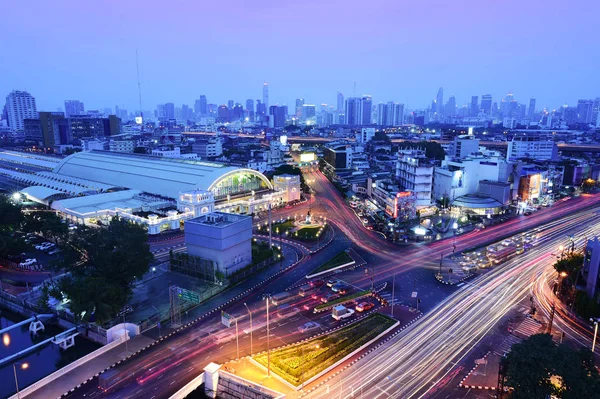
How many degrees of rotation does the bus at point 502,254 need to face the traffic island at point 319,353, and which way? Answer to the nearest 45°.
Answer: approximately 45° to its left

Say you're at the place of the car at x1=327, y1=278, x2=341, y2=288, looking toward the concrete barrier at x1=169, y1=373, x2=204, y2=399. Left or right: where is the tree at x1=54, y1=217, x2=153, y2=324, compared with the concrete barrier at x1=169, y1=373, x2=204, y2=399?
right

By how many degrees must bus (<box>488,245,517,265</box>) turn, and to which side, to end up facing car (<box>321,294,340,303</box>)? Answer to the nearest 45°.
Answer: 0° — it already faces it

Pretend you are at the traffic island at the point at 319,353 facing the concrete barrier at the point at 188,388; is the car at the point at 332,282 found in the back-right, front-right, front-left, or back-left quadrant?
back-right

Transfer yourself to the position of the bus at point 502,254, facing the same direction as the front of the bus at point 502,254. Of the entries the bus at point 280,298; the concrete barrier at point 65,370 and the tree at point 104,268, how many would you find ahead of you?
3

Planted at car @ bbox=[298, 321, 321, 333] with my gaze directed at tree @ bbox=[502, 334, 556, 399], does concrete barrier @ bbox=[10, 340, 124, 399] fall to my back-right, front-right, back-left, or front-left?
back-right

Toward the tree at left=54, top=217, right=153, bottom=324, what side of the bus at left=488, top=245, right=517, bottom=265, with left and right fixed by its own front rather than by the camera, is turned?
front

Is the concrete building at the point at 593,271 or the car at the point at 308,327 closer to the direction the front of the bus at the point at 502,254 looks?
the car
